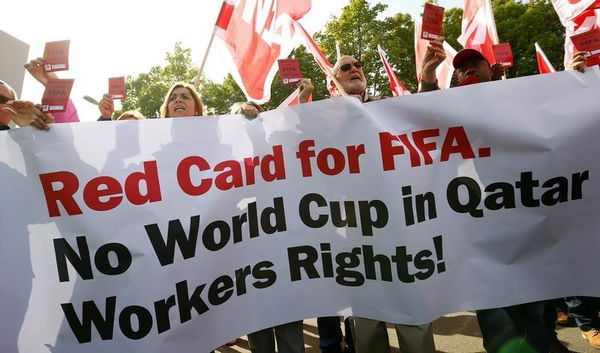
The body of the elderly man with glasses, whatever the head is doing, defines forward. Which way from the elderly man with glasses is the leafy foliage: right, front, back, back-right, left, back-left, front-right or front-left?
back

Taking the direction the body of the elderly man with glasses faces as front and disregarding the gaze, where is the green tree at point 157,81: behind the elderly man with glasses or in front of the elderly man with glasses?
behind

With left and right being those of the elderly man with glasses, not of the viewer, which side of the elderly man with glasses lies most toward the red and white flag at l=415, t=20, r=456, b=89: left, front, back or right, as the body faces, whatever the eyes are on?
back

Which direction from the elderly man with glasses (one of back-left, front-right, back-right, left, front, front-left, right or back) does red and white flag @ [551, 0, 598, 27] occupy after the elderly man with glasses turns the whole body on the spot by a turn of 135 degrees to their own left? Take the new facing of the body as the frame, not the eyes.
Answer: front

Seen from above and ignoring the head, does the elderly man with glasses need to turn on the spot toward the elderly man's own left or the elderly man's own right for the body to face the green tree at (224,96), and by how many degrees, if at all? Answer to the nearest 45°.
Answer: approximately 180°

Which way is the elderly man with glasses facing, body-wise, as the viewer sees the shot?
toward the camera

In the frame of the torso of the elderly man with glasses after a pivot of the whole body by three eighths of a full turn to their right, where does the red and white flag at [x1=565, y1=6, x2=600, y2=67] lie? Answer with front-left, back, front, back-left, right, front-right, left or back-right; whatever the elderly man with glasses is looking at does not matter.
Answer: right

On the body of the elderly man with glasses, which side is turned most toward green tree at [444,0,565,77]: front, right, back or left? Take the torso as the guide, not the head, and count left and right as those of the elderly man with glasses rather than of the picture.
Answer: back

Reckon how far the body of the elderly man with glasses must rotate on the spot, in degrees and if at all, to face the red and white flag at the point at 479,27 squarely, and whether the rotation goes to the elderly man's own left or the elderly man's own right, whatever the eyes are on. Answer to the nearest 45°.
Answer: approximately 135° to the elderly man's own left
